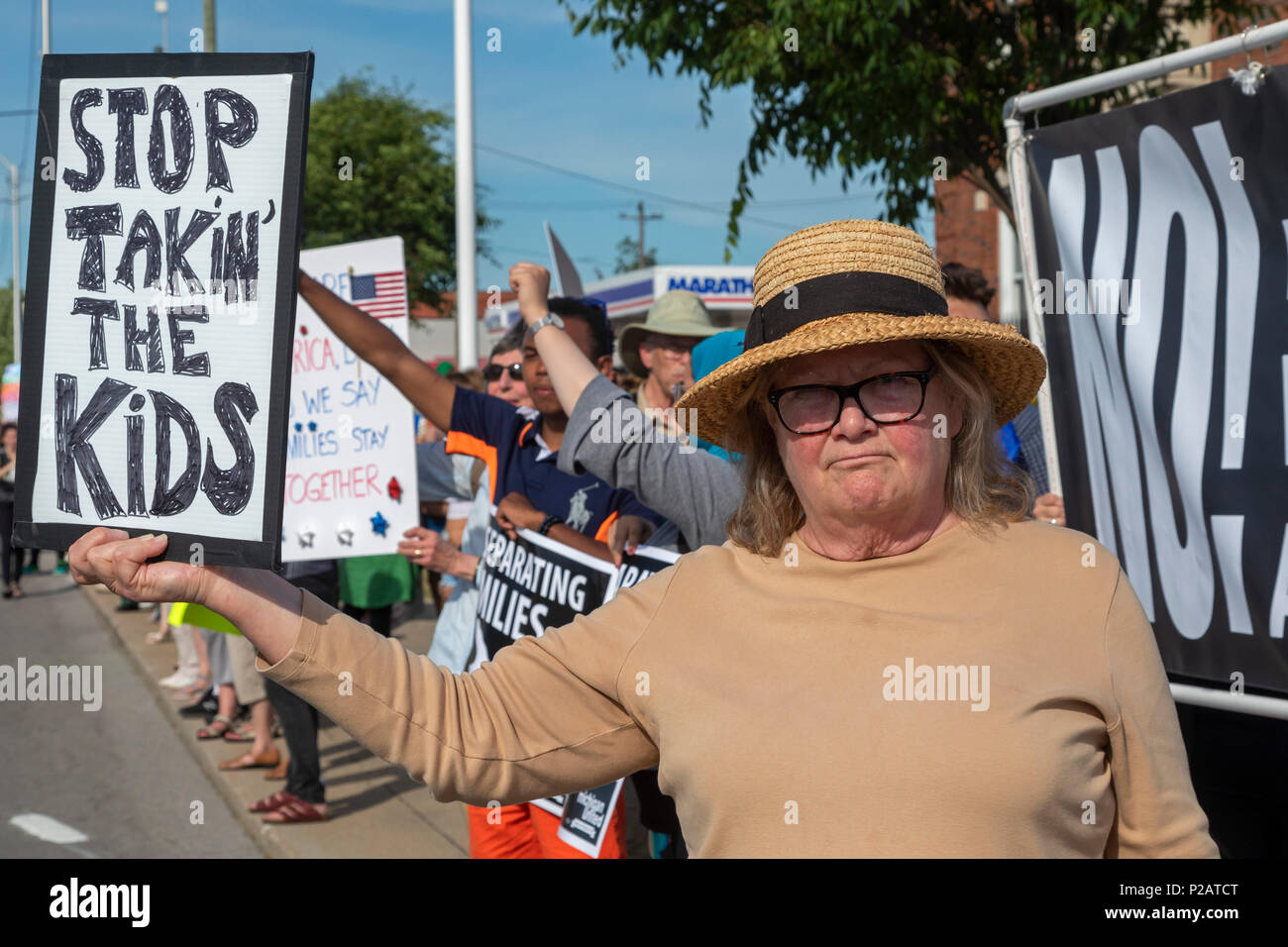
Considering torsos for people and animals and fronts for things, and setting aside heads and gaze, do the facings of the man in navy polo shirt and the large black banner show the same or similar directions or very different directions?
same or similar directions

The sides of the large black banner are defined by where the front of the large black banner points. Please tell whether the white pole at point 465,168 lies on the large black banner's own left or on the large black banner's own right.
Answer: on the large black banner's own right

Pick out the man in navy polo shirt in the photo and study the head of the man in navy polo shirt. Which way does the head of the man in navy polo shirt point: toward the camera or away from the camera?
toward the camera

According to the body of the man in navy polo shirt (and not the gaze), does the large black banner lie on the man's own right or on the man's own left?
on the man's own left

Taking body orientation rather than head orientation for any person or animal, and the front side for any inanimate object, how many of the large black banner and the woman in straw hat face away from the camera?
0

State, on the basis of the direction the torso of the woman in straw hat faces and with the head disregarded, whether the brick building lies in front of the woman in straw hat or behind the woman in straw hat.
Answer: behind

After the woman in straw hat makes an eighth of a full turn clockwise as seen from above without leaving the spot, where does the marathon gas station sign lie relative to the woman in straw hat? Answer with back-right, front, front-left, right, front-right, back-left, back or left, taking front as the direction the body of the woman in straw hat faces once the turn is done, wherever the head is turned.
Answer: back-right

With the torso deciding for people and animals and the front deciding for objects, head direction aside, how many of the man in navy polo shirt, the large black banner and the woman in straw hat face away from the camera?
0

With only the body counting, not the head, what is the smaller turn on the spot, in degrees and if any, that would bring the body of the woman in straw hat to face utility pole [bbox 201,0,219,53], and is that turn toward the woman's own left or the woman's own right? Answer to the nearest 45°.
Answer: approximately 180°

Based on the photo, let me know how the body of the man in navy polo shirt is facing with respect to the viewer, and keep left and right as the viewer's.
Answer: facing the viewer and to the left of the viewer

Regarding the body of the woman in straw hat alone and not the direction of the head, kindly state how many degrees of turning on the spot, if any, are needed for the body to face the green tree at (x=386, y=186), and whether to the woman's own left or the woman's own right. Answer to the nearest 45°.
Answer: approximately 180°

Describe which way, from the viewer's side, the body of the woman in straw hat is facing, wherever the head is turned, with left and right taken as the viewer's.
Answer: facing the viewer

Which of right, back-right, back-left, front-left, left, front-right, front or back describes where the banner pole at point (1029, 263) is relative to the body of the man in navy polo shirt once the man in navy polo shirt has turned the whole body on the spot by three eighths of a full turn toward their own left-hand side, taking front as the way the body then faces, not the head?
front

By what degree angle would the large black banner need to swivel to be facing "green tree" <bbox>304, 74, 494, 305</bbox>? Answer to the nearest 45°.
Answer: approximately 90° to its right
